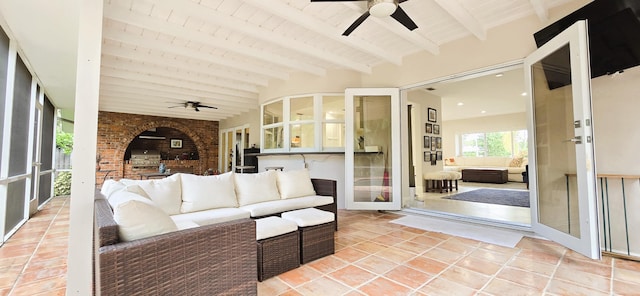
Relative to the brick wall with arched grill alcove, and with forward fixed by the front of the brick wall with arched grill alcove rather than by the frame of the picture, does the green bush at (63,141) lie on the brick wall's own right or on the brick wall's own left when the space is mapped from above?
on the brick wall's own right

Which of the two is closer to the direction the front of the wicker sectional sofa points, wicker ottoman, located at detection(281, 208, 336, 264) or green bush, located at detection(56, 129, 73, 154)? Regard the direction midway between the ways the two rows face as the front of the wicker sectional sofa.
the wicker ottoman

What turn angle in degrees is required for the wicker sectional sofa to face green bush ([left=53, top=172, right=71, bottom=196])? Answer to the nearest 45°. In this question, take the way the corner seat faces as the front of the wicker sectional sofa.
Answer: approximately 180°

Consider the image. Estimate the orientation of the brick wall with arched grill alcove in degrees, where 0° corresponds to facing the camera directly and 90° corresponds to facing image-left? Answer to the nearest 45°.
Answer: approximately 315°

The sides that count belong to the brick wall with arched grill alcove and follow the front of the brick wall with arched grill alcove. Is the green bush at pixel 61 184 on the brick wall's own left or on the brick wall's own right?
on the brick wall's own right
